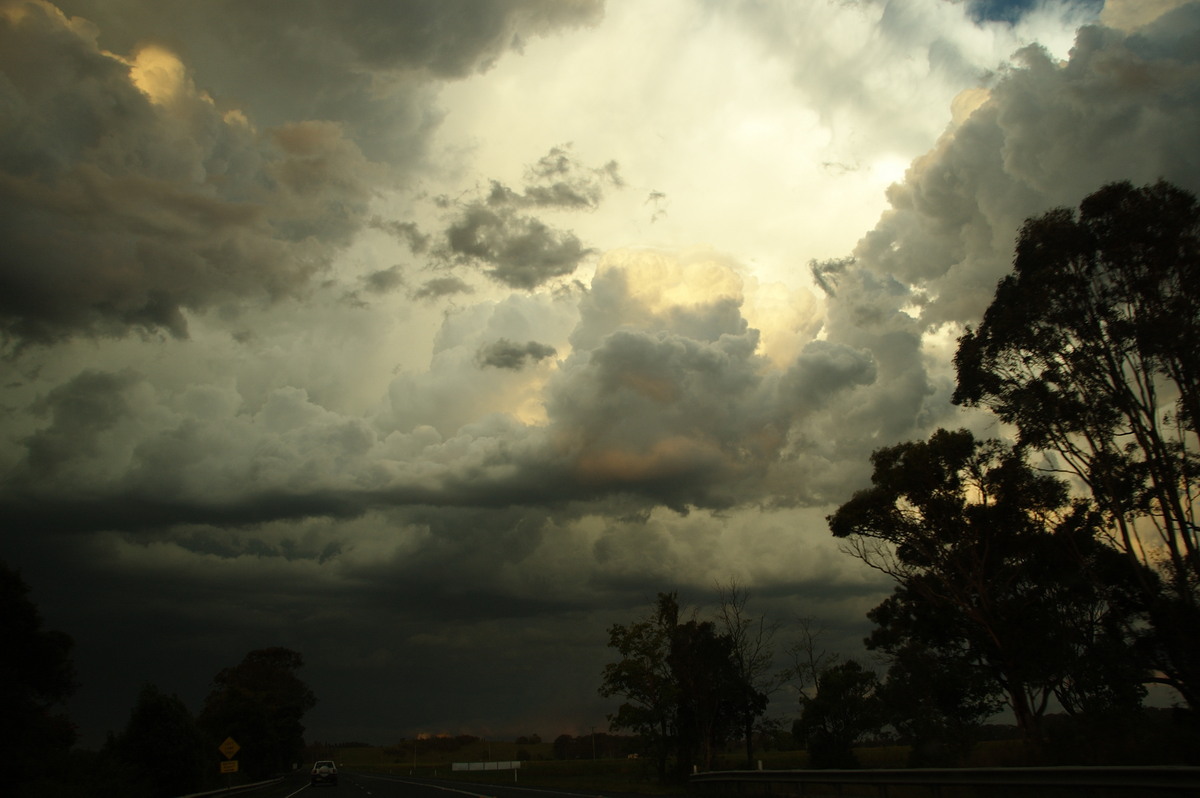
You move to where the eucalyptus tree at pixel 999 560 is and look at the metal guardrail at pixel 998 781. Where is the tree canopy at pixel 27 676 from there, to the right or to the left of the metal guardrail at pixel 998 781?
right

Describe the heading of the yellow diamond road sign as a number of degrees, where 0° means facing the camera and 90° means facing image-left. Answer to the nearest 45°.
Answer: approximately 0°

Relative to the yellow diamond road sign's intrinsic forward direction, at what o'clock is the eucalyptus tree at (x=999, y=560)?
The eucalyptus tree is roughly at 10 o'clock from the yellow diamond road sign.

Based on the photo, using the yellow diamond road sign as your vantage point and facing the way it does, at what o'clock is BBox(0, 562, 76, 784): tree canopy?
The tree canopy is roughly at 1 o'clock from the yellow diamond road sign.

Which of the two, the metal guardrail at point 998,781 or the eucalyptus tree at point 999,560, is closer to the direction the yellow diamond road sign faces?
the metal guardrail

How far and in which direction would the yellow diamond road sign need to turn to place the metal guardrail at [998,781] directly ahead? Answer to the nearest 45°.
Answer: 0° — it already faces it
